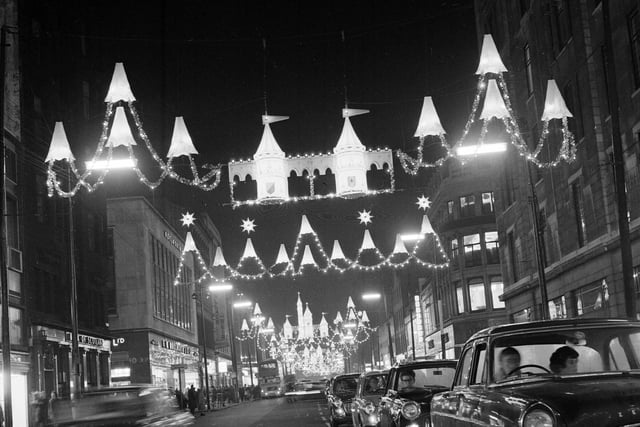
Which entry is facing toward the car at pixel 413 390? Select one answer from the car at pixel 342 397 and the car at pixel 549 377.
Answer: the car at pixel 342 397

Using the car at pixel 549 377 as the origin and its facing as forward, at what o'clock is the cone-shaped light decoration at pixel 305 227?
The cone-shaped light decoration is roughly at 7 o'clock from the car.

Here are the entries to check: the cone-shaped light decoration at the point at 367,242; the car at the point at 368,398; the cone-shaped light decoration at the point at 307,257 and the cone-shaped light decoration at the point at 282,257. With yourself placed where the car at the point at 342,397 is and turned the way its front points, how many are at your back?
3

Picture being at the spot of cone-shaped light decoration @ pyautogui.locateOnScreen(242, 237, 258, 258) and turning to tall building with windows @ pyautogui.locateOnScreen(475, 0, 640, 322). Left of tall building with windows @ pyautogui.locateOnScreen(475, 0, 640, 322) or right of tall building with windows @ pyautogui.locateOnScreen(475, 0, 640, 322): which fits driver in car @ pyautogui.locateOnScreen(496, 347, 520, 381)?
right

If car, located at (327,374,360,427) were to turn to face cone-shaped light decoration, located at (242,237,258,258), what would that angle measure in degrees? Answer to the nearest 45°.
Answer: approximately 180°

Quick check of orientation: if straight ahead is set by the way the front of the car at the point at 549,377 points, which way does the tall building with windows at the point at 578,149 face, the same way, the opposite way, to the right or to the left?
to the right

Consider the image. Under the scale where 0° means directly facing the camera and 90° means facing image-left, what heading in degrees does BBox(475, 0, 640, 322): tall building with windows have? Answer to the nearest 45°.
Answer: approximately 45°

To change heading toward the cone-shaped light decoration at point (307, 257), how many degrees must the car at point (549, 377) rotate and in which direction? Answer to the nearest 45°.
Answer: approximately 135° to its left

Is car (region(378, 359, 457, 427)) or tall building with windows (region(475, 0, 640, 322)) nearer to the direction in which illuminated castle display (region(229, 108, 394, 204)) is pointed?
the car

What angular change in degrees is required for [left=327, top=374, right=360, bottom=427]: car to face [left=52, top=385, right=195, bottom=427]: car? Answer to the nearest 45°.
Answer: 0° — it already faces it

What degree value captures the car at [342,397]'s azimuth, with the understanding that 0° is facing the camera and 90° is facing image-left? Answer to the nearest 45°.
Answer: approximately 0°

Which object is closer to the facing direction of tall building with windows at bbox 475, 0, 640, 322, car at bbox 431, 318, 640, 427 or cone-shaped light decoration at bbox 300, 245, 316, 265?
the car

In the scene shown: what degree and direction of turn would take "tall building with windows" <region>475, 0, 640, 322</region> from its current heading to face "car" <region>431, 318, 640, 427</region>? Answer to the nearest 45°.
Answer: approximately 45° to its left

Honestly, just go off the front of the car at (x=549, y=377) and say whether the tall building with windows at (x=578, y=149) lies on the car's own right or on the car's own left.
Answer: on the car's own left
